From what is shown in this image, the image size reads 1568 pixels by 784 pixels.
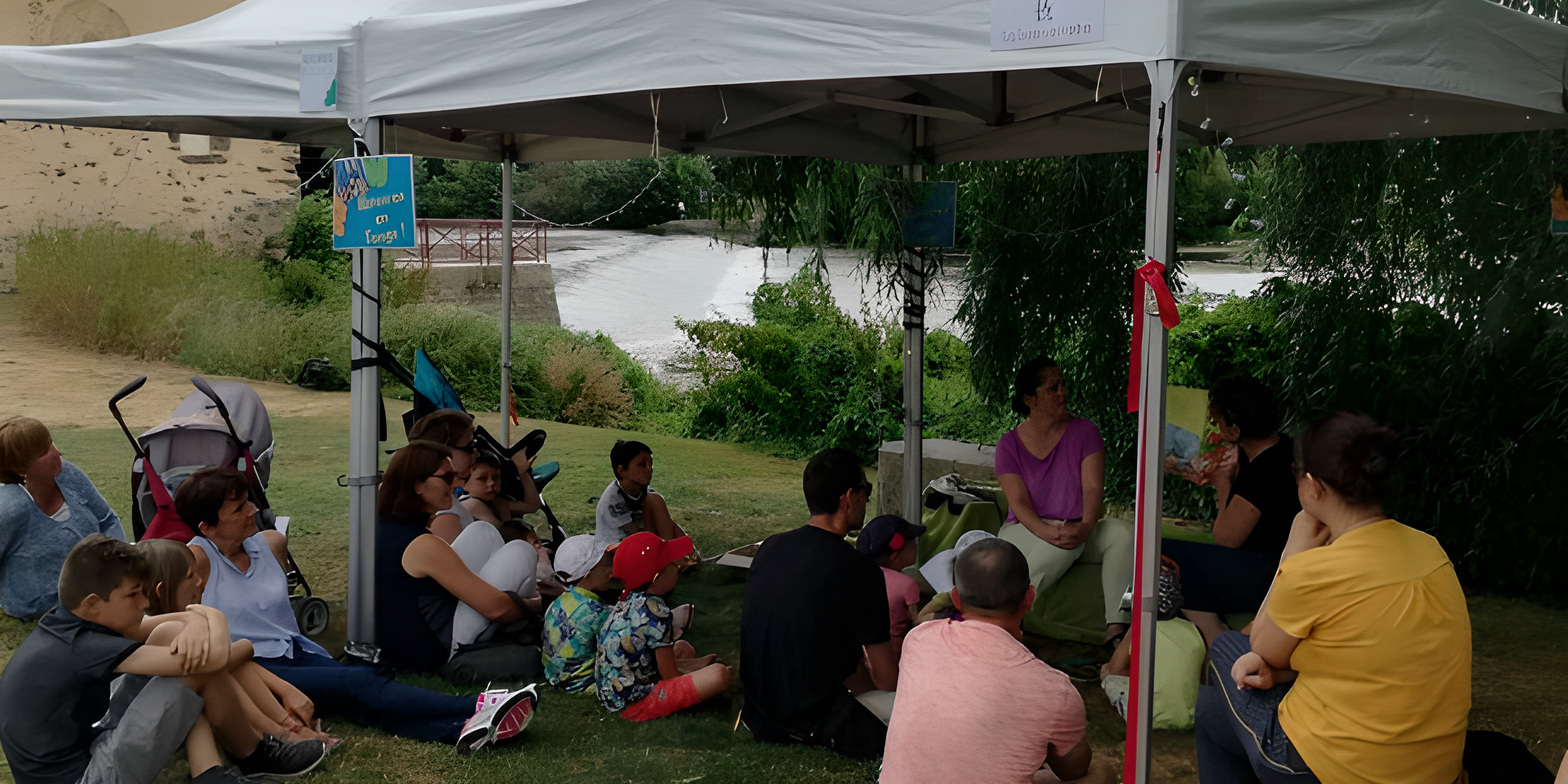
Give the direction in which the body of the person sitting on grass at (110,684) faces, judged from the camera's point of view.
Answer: to the viewer's right

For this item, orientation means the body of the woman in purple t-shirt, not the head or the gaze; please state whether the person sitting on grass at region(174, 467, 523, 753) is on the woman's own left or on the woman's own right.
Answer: on the woman's own right

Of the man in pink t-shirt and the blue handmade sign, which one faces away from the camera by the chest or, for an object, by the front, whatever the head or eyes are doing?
the man in pink t-shirt

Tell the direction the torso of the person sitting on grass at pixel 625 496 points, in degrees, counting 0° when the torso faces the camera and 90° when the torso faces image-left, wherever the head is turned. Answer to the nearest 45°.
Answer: approximately 315°

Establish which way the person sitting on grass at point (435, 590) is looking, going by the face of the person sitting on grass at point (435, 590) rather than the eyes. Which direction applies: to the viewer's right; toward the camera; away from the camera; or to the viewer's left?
to the viewer's right

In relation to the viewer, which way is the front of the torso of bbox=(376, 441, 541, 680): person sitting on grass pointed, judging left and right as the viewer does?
facing to the right of the viewer

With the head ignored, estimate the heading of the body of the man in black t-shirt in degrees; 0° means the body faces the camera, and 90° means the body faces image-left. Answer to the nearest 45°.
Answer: approximately 225°

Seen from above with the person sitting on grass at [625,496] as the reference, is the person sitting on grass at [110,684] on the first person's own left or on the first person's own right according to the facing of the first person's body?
on the first person's own right

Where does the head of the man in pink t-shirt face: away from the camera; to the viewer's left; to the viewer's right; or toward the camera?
away from the camera

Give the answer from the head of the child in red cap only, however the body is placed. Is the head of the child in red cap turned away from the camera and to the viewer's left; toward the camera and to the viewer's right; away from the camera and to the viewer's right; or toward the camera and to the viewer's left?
away from the camera and to the viewer's right
